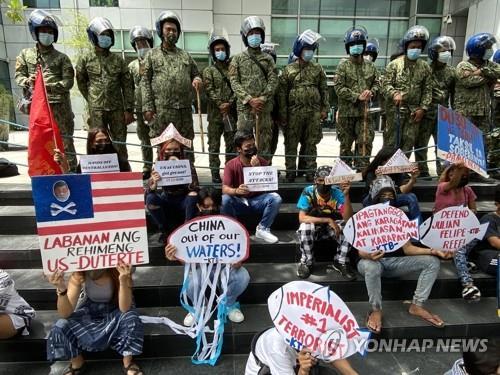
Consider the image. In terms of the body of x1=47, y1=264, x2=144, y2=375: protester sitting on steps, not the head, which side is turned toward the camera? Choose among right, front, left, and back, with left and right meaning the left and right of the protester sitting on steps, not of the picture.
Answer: front

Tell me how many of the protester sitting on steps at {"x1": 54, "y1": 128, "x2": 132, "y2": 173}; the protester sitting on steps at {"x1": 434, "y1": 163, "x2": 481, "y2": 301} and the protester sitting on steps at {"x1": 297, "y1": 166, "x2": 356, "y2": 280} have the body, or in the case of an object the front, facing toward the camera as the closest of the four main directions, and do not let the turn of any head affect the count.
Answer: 3

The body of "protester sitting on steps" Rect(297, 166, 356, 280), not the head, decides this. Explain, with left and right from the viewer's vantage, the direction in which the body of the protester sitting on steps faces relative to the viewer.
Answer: facing the viewer

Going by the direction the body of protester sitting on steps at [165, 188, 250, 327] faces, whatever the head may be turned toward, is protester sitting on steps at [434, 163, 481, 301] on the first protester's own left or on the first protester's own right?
on the first protester's own left

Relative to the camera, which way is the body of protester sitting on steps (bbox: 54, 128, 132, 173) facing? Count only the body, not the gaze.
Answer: toward the camera

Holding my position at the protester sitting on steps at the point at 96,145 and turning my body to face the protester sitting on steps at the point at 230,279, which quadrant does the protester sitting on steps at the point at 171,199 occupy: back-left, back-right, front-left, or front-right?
front-left

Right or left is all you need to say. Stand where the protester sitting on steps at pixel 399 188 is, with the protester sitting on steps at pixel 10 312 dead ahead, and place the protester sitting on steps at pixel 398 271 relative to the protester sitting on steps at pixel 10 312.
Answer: left

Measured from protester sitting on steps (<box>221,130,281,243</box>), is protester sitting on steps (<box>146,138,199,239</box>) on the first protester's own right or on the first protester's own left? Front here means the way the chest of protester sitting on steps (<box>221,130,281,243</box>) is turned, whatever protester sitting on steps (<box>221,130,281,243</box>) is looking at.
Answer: on the first protester's own right

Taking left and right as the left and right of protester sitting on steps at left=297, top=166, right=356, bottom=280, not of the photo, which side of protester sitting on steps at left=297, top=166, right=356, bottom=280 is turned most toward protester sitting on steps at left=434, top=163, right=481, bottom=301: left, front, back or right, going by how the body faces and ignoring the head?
left

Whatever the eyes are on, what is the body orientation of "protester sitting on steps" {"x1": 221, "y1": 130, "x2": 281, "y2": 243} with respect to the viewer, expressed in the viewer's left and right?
facing the viewer and to the right of the viewer
